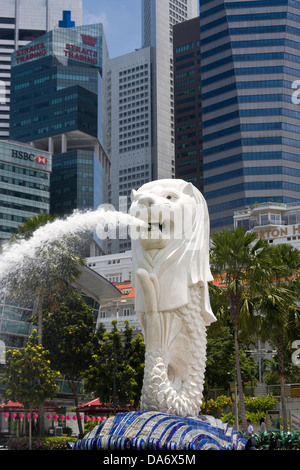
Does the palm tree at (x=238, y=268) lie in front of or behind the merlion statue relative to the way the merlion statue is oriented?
behind

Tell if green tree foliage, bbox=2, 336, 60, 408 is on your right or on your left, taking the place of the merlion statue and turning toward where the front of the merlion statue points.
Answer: on your right

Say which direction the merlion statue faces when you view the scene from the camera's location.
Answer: facing the viewer and to the left of the viewer

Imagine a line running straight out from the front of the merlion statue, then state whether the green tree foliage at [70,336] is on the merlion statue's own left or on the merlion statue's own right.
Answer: on the merlion statue's own right

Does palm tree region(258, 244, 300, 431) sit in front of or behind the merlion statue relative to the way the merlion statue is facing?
behind

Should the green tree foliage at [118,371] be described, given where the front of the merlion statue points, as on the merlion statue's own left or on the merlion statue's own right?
on the merlion statue's own right
